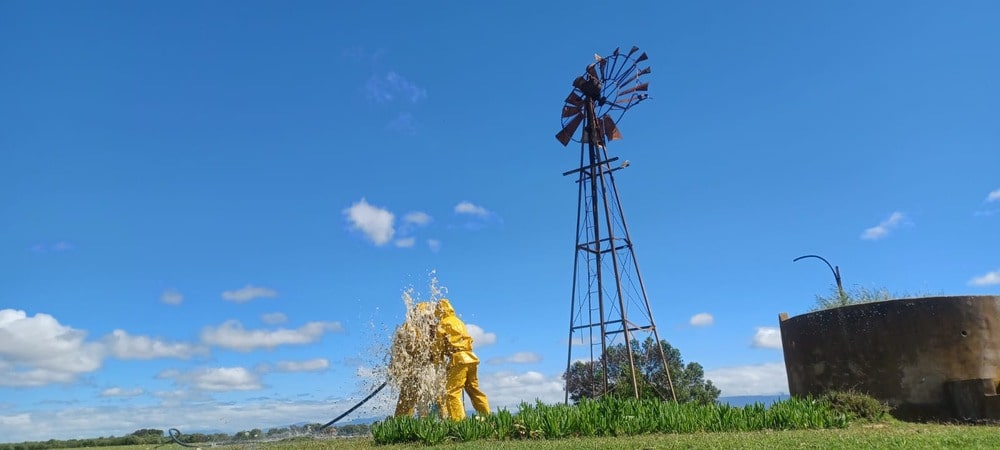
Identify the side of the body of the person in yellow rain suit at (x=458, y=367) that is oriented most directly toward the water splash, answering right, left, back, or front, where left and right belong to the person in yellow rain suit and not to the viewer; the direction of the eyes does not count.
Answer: front

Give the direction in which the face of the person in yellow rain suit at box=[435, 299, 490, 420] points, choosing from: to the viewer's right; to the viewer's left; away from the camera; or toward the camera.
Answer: to the viewer's left

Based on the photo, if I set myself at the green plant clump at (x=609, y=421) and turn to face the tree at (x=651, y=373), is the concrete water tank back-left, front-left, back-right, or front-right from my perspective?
front-right

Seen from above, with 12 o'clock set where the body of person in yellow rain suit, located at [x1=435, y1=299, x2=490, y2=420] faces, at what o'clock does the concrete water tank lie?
The concrete water tank is roughly at 6 o'clock from the person in yellow rain suit.

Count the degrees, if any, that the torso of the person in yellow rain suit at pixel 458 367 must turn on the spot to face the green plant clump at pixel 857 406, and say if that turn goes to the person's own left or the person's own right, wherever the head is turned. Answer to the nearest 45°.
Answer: approximately 180°

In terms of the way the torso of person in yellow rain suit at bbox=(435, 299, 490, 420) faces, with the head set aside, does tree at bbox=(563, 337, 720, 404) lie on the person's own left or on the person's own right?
on the person's own right

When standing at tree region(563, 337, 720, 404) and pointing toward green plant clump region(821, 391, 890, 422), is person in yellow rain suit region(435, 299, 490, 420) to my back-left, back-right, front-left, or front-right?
front-right

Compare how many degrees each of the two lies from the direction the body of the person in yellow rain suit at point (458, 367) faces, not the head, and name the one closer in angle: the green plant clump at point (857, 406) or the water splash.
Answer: the water splash

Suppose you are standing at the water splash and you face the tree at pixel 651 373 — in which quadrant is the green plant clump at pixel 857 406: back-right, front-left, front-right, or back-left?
front-right

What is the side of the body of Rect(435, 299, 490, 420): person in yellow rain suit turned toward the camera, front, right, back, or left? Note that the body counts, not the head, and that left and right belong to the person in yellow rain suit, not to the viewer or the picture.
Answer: left
